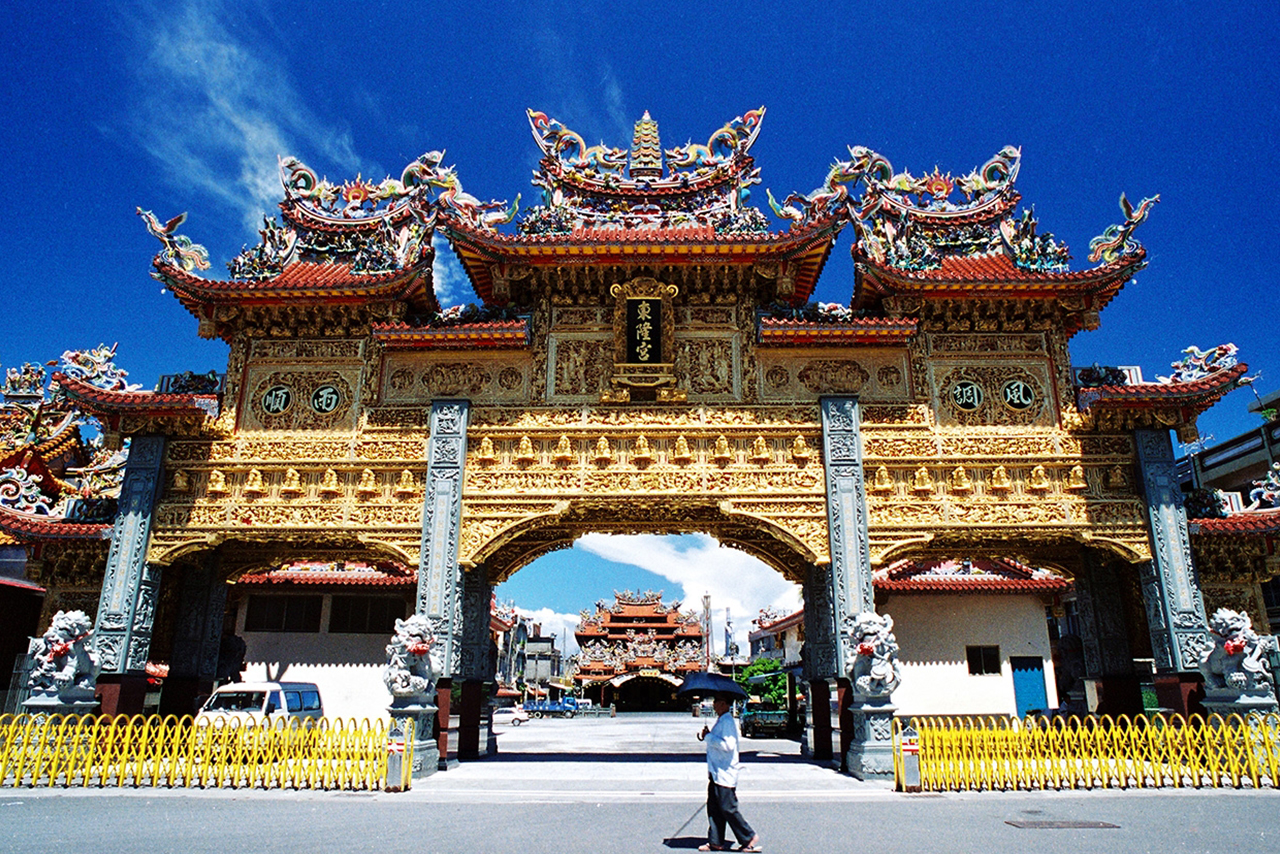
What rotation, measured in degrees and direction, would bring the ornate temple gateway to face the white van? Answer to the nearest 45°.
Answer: approximately 90° to its right

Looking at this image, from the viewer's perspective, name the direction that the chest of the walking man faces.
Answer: to the viewer's left

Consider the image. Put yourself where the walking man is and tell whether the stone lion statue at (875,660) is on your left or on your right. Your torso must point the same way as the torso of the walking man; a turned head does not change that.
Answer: on your right

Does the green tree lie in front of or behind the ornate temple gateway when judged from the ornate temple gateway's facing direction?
behind

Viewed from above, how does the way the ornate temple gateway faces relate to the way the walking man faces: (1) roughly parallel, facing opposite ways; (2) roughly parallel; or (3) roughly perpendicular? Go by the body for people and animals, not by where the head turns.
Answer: roughly perpendicular

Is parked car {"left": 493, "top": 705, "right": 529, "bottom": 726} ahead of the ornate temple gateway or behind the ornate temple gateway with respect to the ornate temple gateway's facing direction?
behind

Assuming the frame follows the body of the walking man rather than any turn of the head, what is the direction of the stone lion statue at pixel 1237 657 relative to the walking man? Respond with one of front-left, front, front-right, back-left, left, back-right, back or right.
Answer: back-right

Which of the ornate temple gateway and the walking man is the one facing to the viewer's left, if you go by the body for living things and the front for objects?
the walking man

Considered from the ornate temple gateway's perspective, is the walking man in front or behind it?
in front

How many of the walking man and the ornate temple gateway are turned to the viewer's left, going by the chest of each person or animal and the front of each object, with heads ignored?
1

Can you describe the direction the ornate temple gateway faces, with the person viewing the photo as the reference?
facing the viewer

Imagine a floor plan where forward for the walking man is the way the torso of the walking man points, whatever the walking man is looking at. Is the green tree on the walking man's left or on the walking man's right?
on the walking man's right
